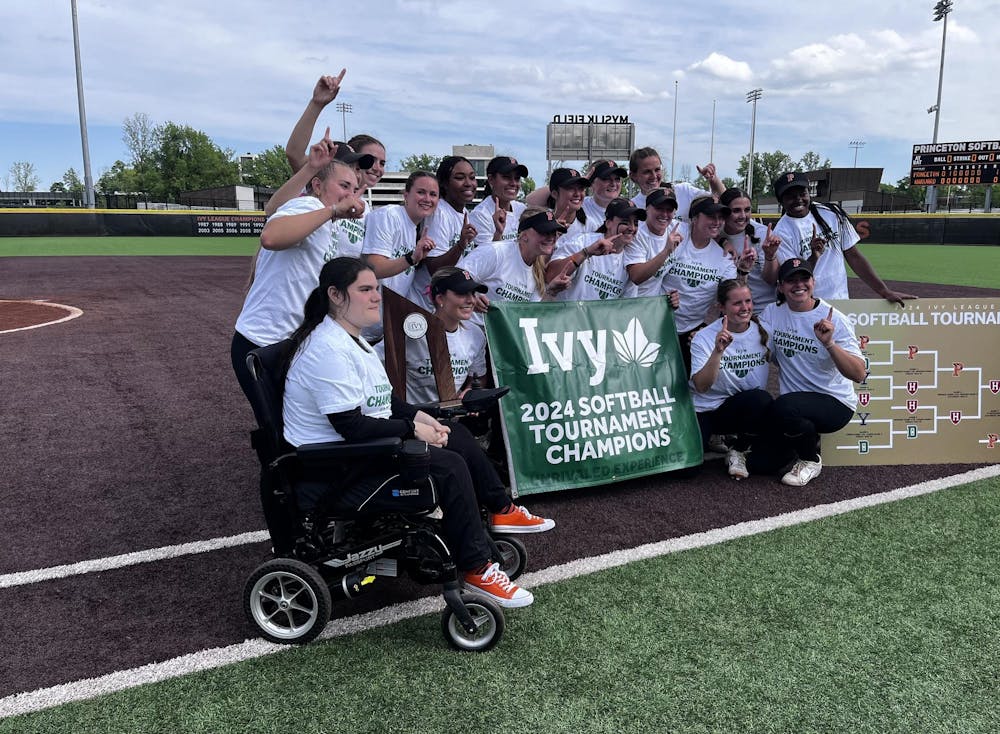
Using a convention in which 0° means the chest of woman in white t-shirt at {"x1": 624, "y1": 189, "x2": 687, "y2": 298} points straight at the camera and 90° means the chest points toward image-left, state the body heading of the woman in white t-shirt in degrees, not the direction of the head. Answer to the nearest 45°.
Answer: approximately 315°

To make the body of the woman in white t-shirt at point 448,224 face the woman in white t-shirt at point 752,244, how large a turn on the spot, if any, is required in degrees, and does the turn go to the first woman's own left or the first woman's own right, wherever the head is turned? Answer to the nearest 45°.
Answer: approximately 45° to the first woman's own left

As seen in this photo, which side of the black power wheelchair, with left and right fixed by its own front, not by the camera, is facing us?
right

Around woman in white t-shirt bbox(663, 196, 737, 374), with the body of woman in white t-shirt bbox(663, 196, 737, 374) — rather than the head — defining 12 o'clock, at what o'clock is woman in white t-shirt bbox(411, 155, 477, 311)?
woman in white t-shirt bbox(411, 155, 477, 311) is roughly at 2 o'clock from woman in white t-shirt bbox(663, 196, 737, 374).

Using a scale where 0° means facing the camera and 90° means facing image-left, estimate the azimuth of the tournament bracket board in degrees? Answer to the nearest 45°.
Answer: approximately 0°
